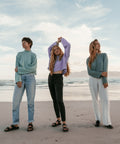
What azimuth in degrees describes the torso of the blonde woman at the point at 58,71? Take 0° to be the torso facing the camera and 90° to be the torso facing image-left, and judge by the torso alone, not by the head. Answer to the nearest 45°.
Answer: approximately 0°

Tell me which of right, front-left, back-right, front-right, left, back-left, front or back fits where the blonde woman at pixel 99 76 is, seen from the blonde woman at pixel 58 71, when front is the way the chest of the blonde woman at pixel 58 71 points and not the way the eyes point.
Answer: left
